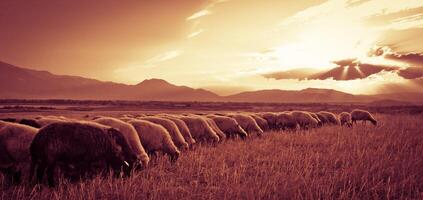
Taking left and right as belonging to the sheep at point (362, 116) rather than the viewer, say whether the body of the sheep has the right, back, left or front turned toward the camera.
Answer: right

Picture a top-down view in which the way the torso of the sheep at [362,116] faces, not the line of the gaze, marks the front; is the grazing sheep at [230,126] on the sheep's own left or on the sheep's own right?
on the sheep's own right

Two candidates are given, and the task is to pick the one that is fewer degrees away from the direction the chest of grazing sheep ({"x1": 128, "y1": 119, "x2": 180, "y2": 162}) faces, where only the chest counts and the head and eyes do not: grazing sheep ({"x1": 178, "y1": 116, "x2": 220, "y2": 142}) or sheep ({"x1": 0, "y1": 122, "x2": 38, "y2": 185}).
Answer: the grazing sheep

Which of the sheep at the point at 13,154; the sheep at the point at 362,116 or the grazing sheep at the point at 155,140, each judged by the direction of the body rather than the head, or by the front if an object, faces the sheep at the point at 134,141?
the sheep at the point at 13,154

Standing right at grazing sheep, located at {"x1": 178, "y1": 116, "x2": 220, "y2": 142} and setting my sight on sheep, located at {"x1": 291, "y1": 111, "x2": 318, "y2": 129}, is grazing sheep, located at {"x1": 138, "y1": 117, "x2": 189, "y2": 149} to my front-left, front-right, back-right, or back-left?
back-right

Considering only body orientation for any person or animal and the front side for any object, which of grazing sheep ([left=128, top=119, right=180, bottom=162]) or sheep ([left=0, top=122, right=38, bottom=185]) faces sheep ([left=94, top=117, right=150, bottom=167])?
sheep ([left=0, top=122, right=38, bottom=185])

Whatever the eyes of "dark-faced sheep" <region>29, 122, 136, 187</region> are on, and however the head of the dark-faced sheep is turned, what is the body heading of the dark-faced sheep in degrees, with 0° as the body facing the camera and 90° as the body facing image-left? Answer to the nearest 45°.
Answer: approximately 270°

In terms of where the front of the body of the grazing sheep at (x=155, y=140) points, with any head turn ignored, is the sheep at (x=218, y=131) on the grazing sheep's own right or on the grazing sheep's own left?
on the grazing sheep's own left

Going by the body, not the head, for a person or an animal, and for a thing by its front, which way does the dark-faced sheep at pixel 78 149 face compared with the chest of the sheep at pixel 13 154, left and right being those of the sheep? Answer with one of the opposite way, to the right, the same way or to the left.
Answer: the same way

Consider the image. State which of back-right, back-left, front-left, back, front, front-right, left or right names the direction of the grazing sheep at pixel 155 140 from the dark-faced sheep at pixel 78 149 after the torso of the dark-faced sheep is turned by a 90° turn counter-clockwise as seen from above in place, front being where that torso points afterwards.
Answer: front-right

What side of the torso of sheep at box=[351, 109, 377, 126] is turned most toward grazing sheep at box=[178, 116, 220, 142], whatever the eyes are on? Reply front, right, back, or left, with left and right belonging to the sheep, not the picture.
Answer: right

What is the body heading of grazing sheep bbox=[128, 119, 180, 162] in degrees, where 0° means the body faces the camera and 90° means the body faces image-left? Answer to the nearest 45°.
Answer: approximately 270°

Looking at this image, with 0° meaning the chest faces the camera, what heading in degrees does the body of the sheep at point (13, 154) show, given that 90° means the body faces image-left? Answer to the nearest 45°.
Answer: approximately 270°

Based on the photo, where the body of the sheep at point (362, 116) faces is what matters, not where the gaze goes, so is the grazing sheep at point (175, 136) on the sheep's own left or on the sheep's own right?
on the sheep's own right
